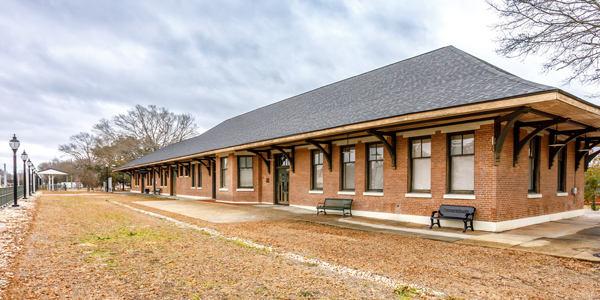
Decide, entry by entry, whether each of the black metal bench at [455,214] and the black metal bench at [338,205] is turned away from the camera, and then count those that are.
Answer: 0

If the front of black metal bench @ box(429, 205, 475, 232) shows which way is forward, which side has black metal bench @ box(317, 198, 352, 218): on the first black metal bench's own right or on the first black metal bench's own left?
on the first black metal bench's own right

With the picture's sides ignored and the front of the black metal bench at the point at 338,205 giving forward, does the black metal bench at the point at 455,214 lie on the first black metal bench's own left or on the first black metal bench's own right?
on the first black metal bench's own left

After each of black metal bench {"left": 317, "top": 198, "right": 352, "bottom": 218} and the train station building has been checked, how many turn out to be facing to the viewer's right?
0

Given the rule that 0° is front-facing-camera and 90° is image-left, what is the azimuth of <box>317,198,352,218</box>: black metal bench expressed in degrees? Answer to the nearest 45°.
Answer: approximately 45°

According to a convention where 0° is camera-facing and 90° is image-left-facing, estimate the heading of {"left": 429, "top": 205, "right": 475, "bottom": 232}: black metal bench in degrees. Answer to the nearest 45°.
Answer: approximately 45°
